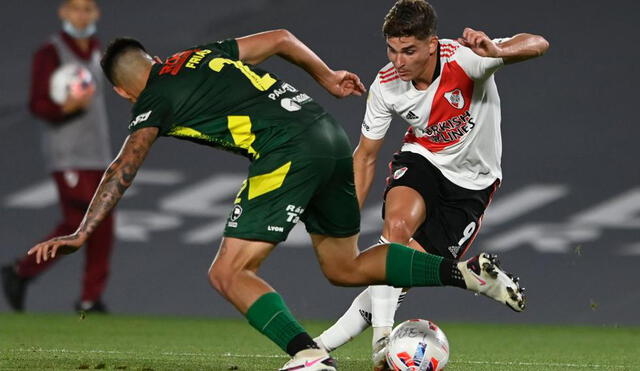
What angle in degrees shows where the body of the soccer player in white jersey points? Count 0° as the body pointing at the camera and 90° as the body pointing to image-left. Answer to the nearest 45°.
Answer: approximately 45°

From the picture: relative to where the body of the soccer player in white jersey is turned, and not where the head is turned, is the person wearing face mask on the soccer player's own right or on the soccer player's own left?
on the soccer player's own right

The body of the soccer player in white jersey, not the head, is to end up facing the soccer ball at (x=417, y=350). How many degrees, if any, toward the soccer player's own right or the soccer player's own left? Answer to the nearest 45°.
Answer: approximately 45° to the soccer player's own left

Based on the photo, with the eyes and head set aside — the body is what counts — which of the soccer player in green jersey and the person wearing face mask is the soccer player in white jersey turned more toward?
the soccer player in green jersey

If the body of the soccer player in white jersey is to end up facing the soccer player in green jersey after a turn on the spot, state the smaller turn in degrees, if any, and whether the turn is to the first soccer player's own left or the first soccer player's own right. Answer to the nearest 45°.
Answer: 0° — they already face them

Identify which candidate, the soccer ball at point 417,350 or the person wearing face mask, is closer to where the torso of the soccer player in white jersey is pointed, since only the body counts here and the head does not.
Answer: the soccer ball

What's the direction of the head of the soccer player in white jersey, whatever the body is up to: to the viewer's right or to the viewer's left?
to the viewer's left
